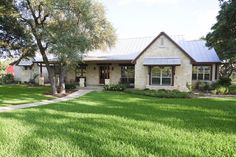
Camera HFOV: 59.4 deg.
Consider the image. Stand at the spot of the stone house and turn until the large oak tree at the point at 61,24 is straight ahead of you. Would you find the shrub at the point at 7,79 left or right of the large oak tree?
right

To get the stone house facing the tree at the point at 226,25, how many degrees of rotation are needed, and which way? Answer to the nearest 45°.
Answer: approximately 90° to its left

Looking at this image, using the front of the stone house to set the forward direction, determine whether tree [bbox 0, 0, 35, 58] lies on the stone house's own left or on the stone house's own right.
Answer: on the stone house's own right

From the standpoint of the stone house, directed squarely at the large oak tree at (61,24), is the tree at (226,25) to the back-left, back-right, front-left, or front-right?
back-left

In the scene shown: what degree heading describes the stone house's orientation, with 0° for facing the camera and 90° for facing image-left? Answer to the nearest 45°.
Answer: approximately 0°

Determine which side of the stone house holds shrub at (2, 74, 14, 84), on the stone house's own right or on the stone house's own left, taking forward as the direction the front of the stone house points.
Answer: on the stone house's own right
